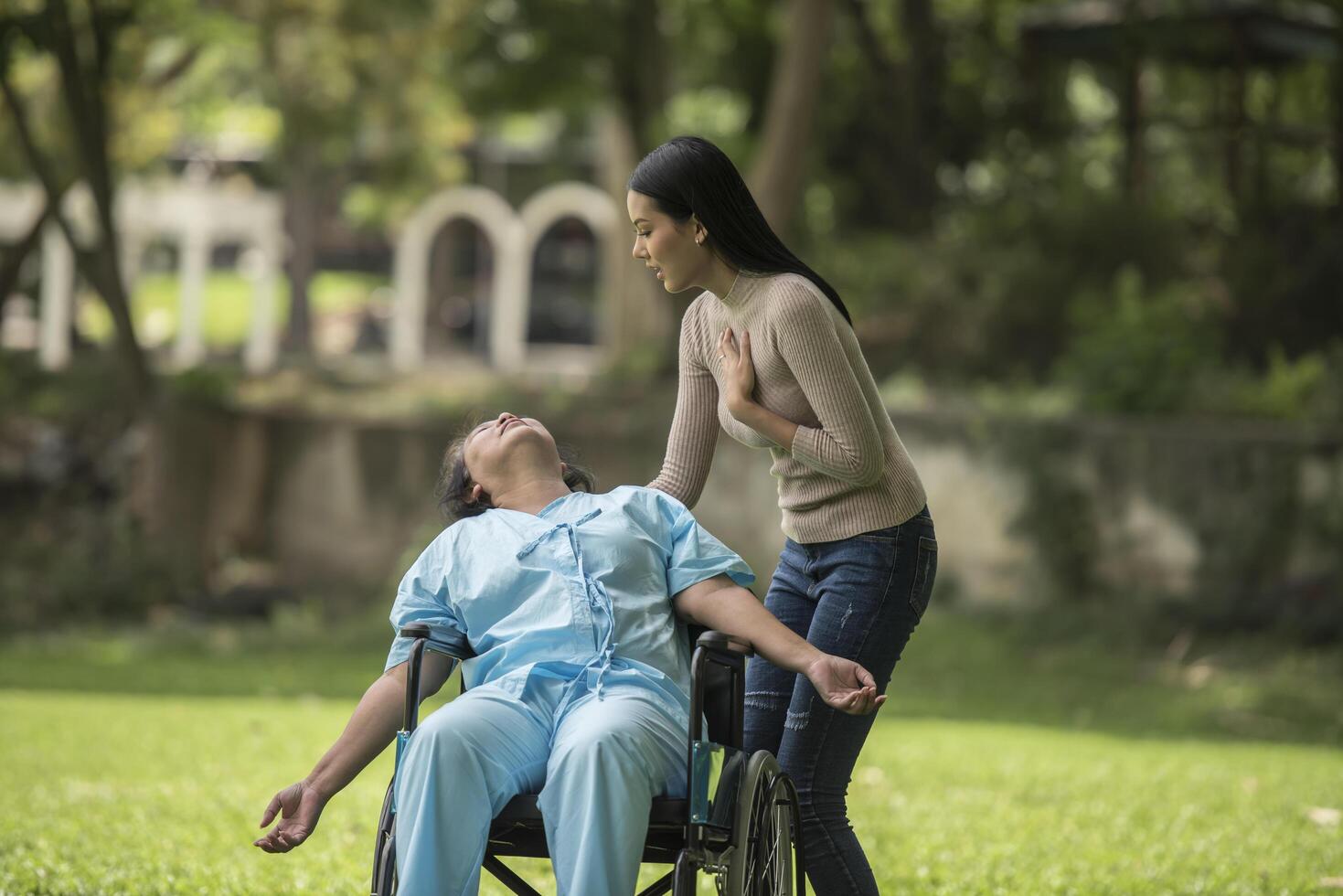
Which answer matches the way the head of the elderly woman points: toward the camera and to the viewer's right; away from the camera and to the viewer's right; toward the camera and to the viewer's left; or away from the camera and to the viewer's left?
toward the camera and to the viewer's right

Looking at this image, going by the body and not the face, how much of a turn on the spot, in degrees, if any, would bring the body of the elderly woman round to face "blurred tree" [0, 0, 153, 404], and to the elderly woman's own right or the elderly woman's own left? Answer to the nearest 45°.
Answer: approximately 180°

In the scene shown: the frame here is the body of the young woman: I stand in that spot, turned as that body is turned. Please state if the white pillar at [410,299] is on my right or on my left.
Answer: on my right

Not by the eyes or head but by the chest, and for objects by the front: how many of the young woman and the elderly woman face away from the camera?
0

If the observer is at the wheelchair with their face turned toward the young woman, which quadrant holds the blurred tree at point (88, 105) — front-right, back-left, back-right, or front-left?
front-left

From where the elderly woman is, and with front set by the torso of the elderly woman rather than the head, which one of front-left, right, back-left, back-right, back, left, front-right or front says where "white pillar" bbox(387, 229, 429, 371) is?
back

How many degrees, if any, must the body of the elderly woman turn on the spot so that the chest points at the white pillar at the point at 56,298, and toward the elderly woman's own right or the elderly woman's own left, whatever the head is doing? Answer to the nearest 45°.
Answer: approximately 180°

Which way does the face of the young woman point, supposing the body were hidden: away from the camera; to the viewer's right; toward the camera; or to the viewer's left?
to the viewer's left

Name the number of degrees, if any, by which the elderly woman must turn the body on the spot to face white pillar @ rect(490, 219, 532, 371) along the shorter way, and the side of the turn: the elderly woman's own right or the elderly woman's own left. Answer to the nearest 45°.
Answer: approximately 180°

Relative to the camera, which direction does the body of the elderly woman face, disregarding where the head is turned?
toward the camera

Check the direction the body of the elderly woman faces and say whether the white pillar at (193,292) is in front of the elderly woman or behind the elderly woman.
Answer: behind

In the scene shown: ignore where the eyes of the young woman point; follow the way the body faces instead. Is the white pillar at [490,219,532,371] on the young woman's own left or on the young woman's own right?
on the young woman's own right

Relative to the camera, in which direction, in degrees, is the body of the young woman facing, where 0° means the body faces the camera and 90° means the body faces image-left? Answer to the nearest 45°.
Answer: approximately 45°
